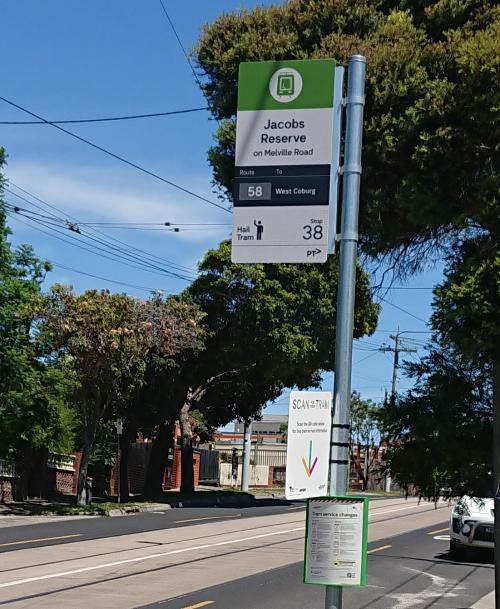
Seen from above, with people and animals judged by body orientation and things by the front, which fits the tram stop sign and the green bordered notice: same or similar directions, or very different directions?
same or similar directions

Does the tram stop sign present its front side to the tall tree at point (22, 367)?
no

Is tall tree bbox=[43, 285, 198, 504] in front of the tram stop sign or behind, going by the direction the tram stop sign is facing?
behind

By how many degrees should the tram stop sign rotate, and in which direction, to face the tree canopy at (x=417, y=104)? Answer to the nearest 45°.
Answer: approximately 135° to its left

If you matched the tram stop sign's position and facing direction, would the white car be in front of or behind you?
behind

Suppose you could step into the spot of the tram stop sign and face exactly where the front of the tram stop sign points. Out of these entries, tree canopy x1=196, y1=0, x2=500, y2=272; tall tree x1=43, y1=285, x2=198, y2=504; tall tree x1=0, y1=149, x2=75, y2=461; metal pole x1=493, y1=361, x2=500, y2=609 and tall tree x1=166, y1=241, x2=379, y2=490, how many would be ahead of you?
0

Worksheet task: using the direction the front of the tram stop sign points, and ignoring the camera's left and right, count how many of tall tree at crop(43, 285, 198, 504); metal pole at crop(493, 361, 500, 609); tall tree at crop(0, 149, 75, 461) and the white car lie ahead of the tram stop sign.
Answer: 0

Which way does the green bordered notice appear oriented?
toward the camera

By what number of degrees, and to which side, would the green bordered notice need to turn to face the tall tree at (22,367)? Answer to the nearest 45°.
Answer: approximately 135° to its right

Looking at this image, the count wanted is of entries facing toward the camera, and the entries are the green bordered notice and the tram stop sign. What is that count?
2

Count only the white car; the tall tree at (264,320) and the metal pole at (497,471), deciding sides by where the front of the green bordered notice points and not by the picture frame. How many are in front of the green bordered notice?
0

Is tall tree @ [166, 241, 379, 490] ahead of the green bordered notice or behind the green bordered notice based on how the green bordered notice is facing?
behind

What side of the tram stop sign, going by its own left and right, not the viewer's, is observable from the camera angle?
front
